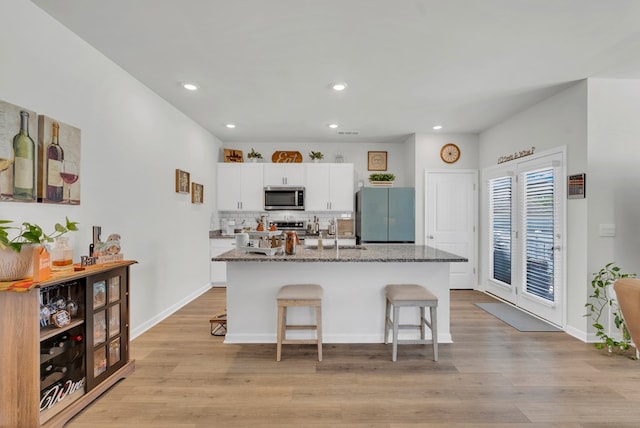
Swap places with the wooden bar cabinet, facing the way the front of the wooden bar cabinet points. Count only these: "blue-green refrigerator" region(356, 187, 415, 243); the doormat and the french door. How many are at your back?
0

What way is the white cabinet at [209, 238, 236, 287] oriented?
toward the camera

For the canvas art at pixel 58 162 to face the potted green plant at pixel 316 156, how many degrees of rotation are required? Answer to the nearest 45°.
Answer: approximately 45° to its left

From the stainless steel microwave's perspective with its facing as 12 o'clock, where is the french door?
The french door is roughly at 10 o'clock from the stainless steel microwave.

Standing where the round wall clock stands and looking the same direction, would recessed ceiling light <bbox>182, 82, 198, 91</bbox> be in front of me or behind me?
in front

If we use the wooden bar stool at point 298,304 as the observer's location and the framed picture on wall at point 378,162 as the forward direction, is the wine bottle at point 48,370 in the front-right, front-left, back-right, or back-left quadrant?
back-left

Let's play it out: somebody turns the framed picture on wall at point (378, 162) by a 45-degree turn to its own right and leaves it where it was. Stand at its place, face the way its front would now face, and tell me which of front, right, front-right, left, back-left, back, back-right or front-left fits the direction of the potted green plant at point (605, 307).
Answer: left

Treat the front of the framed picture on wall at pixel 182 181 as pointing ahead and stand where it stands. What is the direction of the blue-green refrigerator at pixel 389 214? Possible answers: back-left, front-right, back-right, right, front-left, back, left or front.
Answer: front-left

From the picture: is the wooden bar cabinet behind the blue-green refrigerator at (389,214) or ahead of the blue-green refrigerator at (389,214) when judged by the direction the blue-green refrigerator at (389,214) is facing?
ahead

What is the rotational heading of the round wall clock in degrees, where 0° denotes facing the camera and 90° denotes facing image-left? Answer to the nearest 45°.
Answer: approximately 0°

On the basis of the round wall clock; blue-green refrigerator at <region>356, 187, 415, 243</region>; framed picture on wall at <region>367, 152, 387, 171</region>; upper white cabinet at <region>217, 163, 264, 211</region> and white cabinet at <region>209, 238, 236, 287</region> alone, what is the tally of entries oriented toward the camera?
5

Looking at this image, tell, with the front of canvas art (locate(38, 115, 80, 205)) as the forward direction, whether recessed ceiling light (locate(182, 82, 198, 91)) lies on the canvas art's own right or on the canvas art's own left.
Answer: on the canvas art's own left

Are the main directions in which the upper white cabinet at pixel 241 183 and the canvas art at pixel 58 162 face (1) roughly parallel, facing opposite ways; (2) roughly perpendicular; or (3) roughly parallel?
roughly perpendicular

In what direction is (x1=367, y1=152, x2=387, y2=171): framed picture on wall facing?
toward the camera

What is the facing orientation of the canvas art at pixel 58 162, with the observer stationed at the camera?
facing the viewer and to the right of the viewer

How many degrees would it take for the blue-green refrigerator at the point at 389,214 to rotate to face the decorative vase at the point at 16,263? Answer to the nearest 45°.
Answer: approximately 45° to its right

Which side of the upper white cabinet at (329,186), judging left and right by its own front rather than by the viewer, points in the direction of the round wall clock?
left

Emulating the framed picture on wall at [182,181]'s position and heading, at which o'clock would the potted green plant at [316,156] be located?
The potted green plant is roughly at 10 o'clock from the framed picture on wall.

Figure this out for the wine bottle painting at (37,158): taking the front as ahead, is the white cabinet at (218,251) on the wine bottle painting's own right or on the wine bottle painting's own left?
on the wine bottle painting's own left

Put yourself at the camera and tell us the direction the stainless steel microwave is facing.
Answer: facing the viewer
